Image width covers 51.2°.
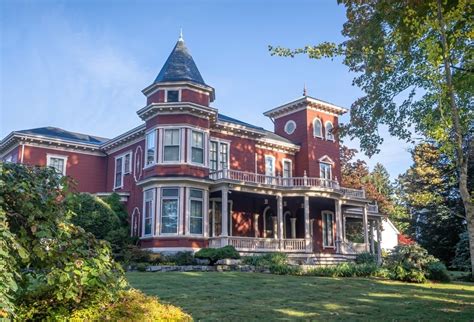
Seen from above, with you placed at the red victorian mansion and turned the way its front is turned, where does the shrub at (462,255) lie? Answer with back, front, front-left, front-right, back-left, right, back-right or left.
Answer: front-left

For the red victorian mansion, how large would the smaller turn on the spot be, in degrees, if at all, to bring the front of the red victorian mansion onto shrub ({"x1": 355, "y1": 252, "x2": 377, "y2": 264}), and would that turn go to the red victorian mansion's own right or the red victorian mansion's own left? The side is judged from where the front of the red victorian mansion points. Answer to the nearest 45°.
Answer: approximately 45° to the red victorian mansion's own left

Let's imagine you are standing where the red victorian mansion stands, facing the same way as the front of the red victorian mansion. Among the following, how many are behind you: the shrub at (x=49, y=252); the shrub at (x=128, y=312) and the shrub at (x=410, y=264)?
0

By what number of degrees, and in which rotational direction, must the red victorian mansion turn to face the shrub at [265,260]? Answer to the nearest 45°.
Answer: approximately 45° to its right

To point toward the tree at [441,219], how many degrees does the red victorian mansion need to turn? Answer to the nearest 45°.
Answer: approximately 45° to its left

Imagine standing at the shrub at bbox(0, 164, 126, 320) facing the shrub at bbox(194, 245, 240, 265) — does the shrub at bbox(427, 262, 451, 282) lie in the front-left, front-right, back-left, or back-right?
front-right

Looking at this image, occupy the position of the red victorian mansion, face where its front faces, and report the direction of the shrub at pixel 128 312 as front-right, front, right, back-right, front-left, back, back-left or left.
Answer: front-right

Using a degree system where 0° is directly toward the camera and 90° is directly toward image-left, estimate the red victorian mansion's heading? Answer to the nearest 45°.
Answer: approximately 315°

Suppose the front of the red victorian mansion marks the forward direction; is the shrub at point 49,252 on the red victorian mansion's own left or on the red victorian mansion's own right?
on the red victorian mansion's own right

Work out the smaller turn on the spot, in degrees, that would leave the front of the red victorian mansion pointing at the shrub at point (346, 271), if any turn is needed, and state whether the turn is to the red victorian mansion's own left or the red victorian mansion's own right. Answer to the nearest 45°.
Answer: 0° — it already faces it

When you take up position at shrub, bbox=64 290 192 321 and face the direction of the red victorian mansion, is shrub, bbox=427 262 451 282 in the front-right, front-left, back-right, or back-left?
front-right

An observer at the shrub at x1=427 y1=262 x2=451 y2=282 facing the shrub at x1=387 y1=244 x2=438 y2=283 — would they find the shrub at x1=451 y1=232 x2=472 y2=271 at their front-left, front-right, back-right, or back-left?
back-right
